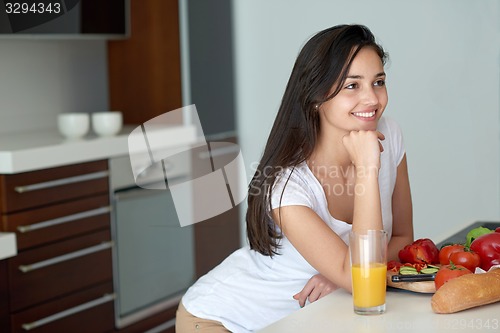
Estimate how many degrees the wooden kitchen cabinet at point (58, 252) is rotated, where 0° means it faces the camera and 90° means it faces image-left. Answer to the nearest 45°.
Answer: approximately 315°

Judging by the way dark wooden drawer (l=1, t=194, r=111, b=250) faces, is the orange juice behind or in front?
in front

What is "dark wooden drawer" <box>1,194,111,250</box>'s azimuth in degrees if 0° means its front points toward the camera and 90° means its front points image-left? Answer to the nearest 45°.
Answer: approximately 315°

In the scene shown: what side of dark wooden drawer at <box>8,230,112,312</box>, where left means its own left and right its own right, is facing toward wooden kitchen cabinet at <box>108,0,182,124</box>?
left

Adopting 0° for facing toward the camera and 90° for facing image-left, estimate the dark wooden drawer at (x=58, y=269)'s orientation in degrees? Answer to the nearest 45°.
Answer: approximately 315°

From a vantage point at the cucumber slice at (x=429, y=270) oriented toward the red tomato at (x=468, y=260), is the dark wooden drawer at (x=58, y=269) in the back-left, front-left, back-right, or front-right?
back-left

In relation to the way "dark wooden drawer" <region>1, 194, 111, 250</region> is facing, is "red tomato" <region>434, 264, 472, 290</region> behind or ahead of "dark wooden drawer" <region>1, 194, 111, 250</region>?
ahead

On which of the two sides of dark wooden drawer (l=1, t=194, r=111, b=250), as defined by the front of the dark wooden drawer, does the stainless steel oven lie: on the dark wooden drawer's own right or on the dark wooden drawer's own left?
on the dark wooden drawer's own left
